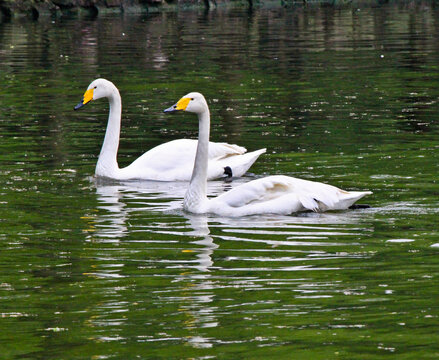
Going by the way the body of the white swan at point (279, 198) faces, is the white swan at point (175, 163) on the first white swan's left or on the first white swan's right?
on the first white swan's right

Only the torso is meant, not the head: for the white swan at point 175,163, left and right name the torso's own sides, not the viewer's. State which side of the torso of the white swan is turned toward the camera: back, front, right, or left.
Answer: left

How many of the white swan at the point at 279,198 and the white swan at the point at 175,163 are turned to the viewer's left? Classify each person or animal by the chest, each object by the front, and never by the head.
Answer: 2

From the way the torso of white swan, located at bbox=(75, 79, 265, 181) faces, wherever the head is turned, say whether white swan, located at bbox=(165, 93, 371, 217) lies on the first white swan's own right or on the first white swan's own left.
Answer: on the first white swan's own left

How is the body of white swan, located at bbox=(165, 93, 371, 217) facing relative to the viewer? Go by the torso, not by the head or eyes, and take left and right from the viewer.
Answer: facing to the left of the viewer
